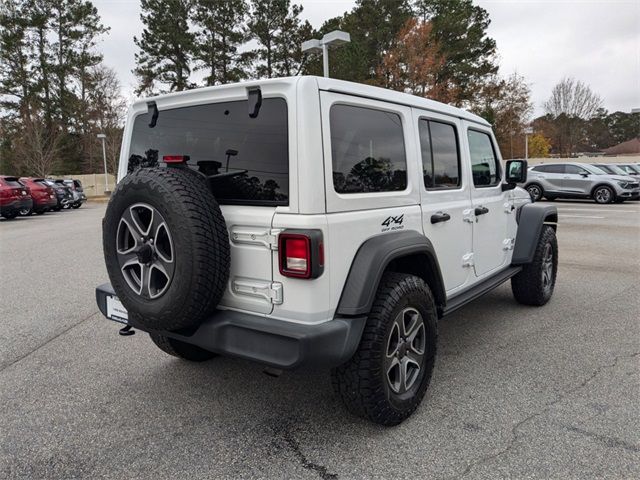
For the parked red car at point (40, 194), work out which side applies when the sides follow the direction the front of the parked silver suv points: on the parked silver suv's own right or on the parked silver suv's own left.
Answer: on the parked silver suv's own right

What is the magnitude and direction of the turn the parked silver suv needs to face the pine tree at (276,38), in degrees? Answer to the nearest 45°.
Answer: approximately 180°

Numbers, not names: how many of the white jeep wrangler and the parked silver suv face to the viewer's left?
0

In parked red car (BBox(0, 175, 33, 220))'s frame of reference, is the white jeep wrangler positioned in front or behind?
behind

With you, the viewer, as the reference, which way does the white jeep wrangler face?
facing away from the viewer and to the right of the viewer

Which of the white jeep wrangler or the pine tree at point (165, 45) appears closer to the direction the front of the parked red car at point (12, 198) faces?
the pine tree

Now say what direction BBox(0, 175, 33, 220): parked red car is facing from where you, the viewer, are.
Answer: facing away from the viewer and to the left of the viewer

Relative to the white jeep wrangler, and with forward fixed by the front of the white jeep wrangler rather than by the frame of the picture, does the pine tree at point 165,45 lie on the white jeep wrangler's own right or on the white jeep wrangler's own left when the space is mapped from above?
on the white jeep wrangler's own left

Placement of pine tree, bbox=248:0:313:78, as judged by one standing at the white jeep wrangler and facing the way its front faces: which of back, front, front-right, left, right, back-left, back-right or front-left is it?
front-left

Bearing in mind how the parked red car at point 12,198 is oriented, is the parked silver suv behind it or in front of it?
behind
